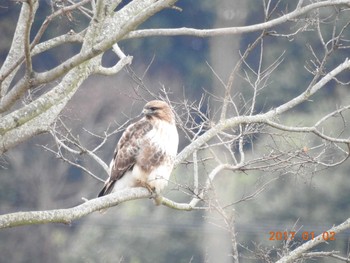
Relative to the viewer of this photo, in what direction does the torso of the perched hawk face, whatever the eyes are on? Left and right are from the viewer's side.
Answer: facing the viewer and to the right of the viewer
